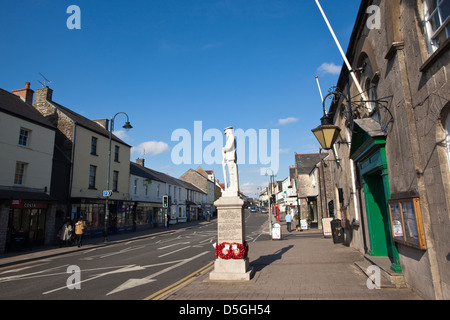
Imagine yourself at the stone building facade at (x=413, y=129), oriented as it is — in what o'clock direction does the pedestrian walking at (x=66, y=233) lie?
The pedestrian walking is roughly at 2 o'clock from the stone building facade.

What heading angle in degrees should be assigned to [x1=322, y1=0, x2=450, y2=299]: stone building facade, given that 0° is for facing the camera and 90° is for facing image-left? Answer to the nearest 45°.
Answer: approximately 45°

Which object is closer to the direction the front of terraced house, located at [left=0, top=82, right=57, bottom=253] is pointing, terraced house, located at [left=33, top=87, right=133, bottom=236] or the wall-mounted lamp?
the wall-mounted lamp

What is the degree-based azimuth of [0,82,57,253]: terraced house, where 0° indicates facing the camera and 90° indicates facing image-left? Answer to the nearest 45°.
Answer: approximately 315°

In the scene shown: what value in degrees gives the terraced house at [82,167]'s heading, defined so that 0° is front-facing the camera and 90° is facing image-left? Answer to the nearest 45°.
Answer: approximately 315°

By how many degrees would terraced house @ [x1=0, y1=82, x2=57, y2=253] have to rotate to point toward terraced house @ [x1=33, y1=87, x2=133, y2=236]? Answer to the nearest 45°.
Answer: approximately 90° to its left

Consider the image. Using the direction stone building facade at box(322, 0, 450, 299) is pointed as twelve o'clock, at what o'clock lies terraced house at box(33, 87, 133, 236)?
The terraced house is roughly at 2 o'clock from the stone building facade.

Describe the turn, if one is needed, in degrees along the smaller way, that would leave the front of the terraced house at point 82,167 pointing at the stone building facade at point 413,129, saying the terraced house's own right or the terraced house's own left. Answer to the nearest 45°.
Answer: approximately 45° to the terraced house's own right

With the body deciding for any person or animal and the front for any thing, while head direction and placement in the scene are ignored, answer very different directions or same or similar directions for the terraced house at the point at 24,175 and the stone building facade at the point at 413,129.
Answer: very different directions
